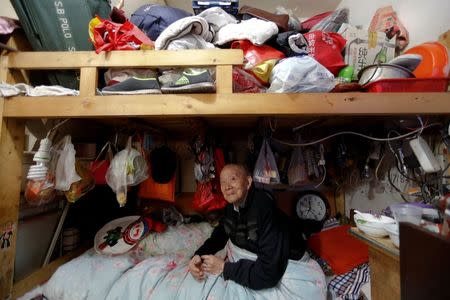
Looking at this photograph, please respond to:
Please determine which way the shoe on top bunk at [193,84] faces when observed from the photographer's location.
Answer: facing to the left of the viewer

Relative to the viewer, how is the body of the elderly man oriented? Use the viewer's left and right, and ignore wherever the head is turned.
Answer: facing the viewer and to the left of the viewer

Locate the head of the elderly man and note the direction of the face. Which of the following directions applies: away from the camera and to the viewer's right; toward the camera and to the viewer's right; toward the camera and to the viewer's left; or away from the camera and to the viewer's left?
toward the camera and to the viewer's left

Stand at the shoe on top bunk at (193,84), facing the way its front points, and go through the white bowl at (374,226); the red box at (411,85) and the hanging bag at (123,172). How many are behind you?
2

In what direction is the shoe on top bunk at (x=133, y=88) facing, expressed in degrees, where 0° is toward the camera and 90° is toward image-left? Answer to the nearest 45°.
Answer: approximately 90°

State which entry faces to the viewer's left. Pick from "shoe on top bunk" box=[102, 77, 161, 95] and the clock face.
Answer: the shoe on top bunk

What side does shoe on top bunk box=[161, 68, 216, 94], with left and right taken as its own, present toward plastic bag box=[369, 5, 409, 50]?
back

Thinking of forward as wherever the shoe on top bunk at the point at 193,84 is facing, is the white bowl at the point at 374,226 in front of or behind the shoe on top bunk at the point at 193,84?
behind

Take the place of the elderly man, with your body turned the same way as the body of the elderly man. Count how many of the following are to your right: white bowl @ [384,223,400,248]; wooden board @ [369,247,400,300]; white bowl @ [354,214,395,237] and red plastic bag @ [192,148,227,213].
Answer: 1

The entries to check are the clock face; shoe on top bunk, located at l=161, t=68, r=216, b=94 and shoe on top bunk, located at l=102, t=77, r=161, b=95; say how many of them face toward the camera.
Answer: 1

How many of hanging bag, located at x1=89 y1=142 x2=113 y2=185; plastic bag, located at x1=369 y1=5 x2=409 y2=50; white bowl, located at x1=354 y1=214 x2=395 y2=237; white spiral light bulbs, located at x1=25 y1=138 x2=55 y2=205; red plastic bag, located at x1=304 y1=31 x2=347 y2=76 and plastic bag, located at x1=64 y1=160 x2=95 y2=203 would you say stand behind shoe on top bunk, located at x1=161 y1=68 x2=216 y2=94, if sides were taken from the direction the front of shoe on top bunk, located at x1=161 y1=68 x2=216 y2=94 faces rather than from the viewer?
3

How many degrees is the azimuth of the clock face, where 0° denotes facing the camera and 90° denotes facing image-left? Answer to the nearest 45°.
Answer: approximately 0°

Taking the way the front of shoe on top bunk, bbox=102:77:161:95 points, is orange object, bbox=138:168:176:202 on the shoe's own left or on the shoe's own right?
on the shoe's own right

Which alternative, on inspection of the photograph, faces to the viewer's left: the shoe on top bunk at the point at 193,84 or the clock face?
the shoe on top bunk

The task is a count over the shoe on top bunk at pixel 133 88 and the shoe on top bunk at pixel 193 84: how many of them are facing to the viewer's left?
2
